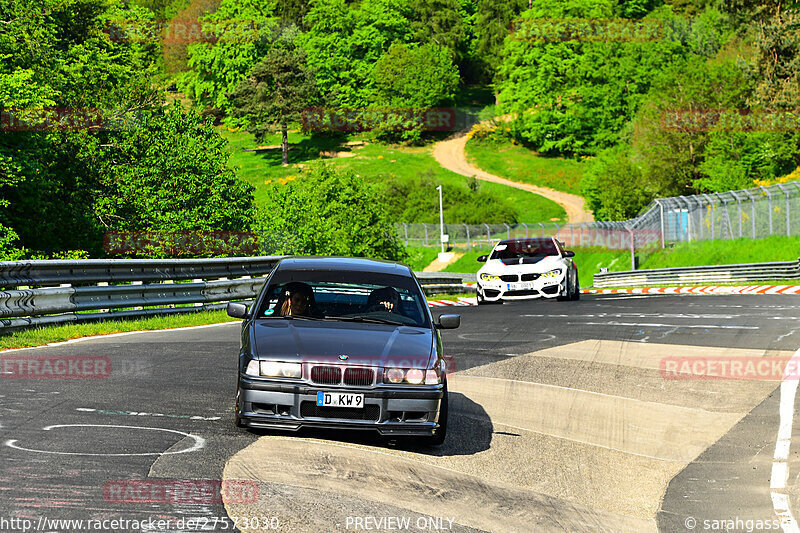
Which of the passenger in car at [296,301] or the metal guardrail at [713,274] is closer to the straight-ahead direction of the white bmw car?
the passenger in car

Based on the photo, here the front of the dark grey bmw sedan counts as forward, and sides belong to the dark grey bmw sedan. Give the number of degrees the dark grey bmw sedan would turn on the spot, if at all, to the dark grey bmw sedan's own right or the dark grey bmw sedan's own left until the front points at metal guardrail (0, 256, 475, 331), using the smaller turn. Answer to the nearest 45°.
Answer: approximately 180°

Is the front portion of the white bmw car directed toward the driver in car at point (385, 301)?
yes

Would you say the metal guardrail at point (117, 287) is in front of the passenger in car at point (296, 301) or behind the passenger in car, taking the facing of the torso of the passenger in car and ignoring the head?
behind

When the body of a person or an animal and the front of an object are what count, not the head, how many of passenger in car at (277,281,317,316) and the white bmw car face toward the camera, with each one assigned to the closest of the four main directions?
2

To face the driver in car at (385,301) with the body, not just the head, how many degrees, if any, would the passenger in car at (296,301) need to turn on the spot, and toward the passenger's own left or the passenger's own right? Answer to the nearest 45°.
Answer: approximately 90° to the passenger's own left

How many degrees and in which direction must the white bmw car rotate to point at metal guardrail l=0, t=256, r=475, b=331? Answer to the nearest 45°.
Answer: approximately 45° to its right

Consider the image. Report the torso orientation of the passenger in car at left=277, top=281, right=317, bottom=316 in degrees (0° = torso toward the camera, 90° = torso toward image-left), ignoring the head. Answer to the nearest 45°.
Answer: approximately 0°

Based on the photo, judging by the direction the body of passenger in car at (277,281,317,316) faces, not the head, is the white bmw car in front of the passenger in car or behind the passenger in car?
behind

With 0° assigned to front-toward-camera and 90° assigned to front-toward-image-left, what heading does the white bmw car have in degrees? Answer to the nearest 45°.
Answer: approximately 0°

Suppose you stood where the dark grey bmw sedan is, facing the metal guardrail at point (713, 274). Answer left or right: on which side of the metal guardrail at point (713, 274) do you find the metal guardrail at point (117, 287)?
left

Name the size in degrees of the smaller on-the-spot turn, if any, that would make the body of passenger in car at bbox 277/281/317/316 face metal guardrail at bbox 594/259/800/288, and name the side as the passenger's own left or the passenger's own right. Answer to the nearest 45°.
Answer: approximately 135° to the passenger's own left
